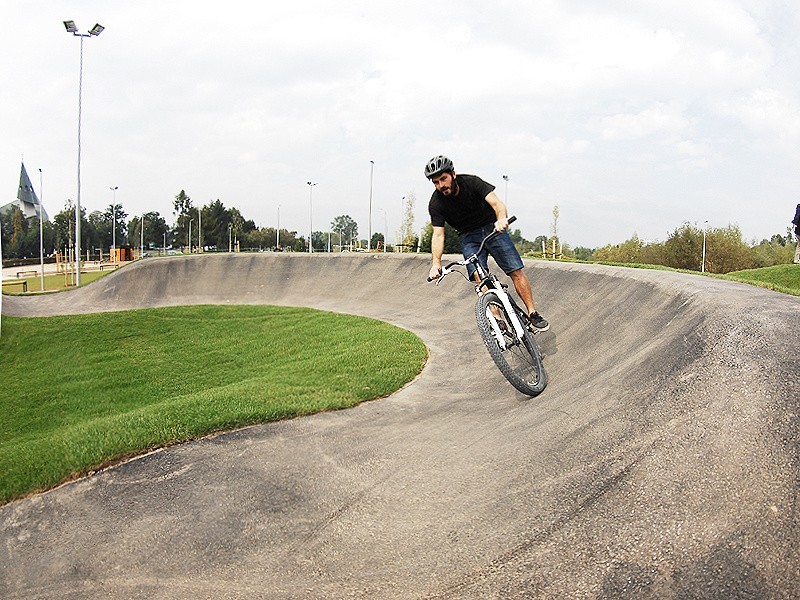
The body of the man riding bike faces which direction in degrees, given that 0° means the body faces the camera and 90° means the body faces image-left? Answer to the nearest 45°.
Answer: approximately 0°

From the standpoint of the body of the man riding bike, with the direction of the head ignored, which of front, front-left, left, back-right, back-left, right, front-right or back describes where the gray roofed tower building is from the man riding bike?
back-right
